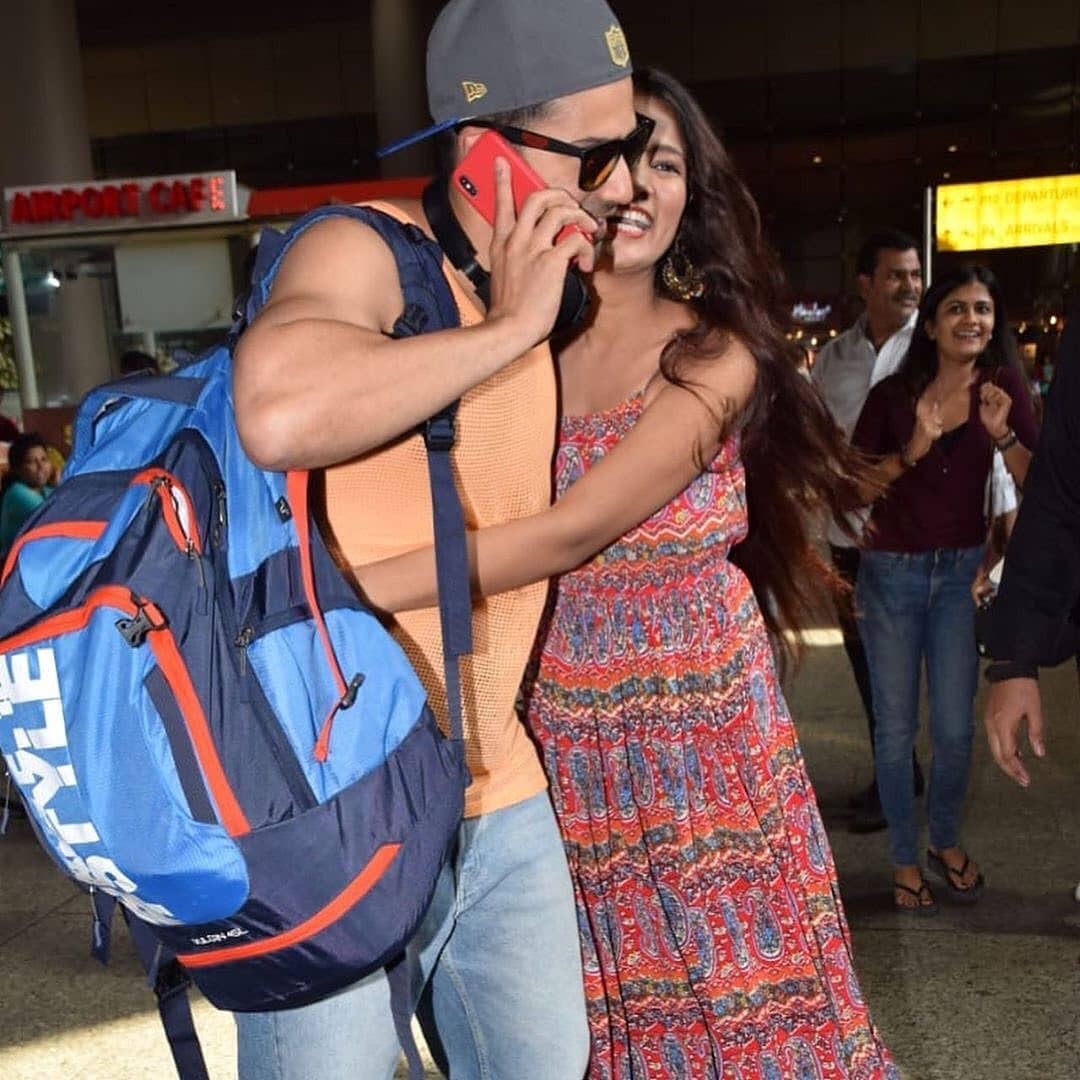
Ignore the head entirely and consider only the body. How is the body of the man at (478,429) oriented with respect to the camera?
to the viewer's right

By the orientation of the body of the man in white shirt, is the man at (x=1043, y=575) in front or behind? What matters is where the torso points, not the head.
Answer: in front

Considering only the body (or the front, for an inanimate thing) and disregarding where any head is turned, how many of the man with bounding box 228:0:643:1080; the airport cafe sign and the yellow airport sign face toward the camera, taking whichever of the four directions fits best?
2

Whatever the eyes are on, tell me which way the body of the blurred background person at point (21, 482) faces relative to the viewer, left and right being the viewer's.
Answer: facing the viewer and to the right of the viewer

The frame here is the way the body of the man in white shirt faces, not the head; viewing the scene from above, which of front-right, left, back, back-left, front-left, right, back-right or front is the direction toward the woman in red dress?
front-right

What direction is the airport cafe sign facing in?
toward the camera

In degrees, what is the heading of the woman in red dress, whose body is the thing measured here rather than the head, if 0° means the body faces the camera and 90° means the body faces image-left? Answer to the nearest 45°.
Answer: approximately 45°

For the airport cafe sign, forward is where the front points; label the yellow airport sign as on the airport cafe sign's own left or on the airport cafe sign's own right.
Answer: on the airport cafe sign's own left

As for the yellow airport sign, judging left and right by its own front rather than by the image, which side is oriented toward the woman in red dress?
front

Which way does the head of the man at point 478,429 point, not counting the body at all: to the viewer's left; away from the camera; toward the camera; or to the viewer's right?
to the viewer's right

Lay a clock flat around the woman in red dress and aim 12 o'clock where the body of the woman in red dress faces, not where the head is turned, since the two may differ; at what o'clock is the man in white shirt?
The man in white shirt is roughly at 5 o'clock from the woman in red dress.
